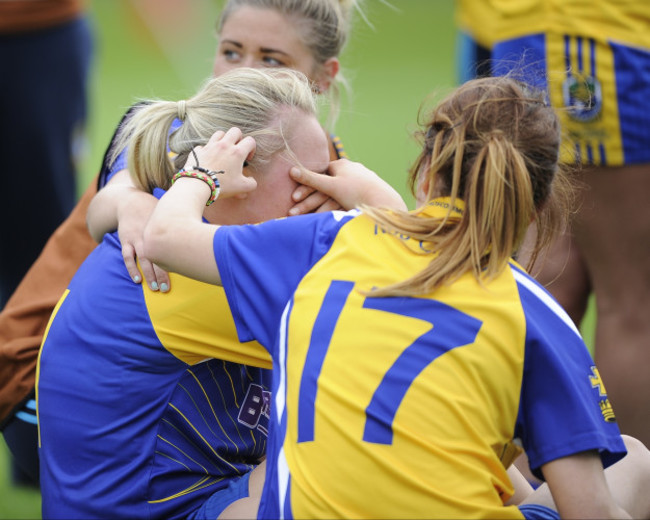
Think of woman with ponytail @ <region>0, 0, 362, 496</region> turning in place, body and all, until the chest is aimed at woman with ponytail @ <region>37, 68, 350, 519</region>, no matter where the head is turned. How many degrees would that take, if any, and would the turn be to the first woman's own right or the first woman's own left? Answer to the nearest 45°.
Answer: approximately 45° to the first woman's own left

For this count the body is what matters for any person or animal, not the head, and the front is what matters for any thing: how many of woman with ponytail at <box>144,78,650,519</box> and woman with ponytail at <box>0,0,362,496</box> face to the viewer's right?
0

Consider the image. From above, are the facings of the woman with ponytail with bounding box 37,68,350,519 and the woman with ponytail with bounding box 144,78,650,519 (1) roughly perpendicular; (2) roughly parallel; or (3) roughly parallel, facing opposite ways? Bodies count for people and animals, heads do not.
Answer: roughly perpendicular

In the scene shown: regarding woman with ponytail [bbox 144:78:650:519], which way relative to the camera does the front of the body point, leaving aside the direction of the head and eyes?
away from the camera

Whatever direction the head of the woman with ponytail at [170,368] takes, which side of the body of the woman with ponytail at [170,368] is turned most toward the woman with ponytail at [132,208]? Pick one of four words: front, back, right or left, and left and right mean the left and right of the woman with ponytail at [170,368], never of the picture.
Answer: left

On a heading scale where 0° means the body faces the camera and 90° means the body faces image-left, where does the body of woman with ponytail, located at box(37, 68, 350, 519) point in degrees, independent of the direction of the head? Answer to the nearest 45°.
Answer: approximately 270°

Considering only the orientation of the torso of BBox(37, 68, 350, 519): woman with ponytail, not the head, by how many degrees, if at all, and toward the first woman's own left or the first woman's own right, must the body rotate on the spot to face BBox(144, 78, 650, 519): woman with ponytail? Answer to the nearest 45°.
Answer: approximately 45° to the first woman's own right

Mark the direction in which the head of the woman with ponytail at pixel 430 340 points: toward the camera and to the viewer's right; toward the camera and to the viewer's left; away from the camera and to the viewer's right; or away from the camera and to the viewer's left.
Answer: away from the camera and to the viewer's left

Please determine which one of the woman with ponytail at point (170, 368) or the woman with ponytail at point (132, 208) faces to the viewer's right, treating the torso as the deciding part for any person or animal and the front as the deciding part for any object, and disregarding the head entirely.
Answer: the woman with ponytail at point (170, 368)

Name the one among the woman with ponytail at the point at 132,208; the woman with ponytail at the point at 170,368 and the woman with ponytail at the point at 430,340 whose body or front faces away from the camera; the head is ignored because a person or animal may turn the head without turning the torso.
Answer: the woman with ponytail at the point at 430,340

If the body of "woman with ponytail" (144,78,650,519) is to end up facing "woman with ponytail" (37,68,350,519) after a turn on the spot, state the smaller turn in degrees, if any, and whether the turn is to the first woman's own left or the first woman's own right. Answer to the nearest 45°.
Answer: approximately 45° to the first woman's own left
